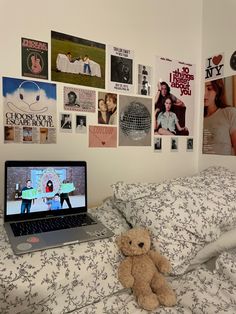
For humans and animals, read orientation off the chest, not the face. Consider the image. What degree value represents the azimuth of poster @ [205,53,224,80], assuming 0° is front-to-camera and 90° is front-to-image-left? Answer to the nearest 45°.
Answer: approximately 45°

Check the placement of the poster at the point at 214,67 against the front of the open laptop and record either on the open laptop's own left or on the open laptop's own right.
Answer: on the open laptop's own left

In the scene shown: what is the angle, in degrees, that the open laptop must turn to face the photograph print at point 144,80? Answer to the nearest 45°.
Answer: approximately 90° to its left

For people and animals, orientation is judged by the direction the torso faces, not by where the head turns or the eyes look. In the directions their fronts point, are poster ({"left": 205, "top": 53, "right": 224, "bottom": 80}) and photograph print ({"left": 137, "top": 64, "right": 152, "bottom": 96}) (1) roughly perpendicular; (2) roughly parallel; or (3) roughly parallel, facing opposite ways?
roughly perpendicular
